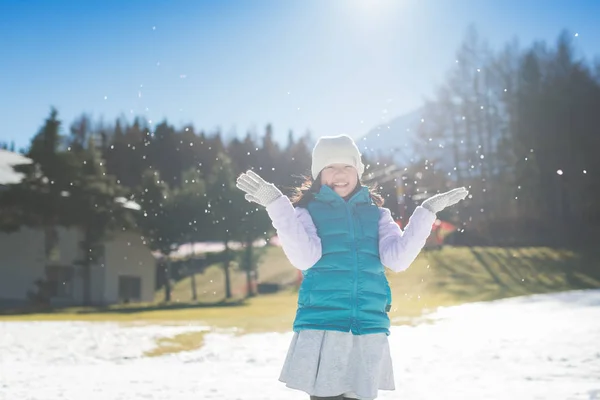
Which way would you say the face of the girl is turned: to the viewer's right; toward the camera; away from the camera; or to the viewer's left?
toward the camera

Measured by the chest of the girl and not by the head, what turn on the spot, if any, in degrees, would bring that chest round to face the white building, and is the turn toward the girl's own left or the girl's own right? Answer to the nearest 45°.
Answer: approximately 135° to the girl's own right

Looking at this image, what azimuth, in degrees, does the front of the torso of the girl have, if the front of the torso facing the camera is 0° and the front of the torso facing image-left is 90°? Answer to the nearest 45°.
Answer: approximately 0°
